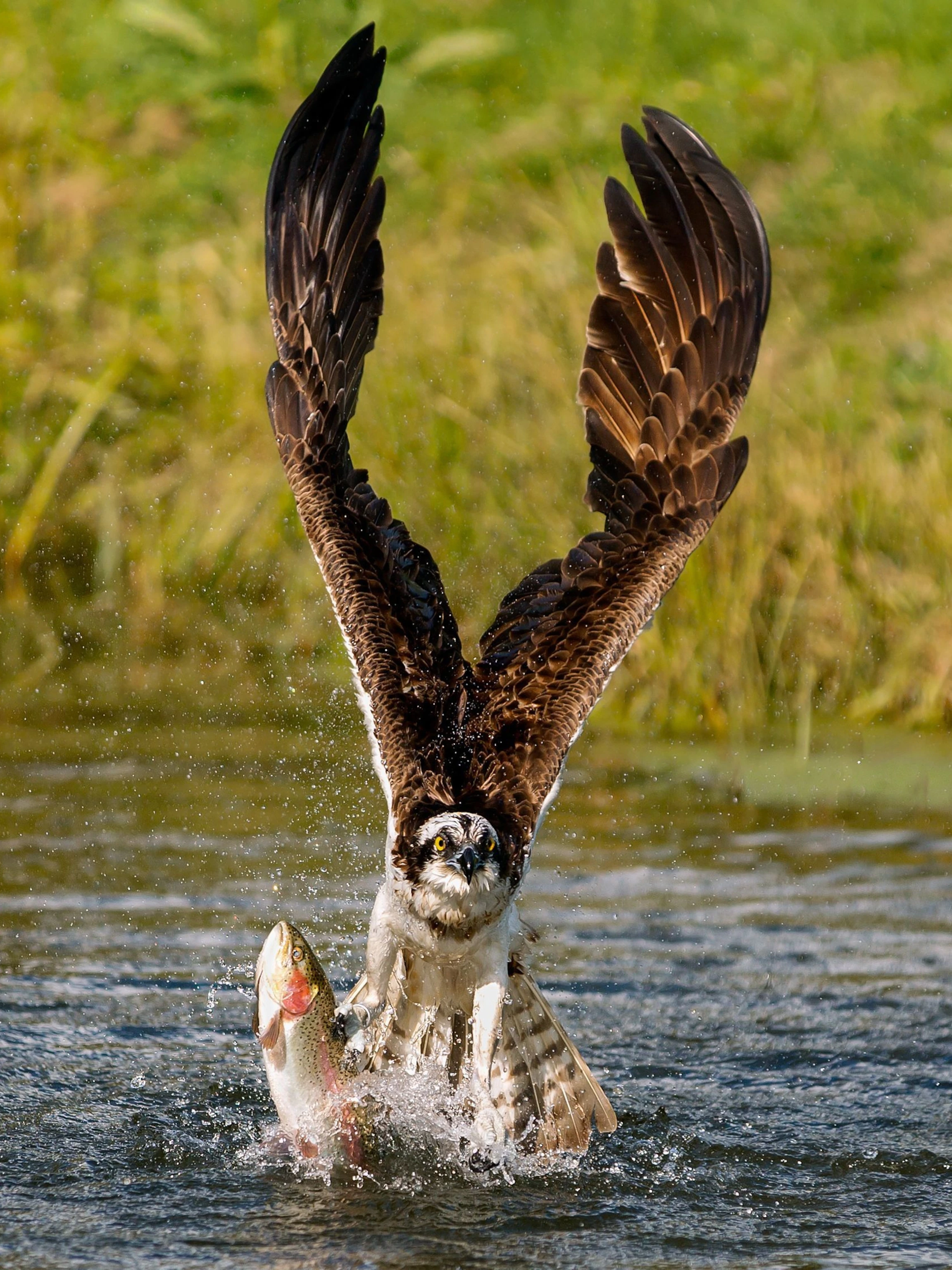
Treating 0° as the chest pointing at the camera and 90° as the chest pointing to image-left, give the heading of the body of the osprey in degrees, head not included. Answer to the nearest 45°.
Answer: approximately 0°
